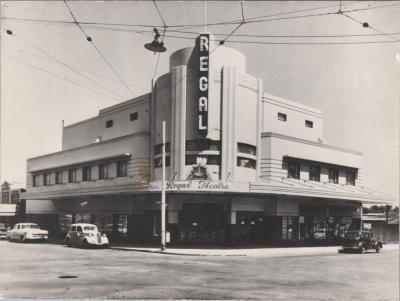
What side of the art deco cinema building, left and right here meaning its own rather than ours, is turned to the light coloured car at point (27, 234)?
right

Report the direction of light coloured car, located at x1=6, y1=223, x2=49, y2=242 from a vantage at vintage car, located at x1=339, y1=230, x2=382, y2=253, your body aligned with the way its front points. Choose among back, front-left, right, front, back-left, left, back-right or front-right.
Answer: back-left

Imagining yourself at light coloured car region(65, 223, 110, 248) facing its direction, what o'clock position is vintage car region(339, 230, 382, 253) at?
The vintage car is roughly at 11 o'clock from the light coloured car.

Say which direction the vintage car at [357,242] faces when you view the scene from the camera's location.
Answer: facing away from the viewer and to the right of the viewer

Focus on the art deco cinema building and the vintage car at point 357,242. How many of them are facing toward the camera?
1

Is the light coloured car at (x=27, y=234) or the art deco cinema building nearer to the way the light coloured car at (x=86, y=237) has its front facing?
the art deco cinema building

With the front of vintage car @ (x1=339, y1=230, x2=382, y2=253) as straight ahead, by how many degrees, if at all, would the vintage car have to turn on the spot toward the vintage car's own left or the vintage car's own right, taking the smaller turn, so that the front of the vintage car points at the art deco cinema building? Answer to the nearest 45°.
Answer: approximately 135° to the vintage car's own left

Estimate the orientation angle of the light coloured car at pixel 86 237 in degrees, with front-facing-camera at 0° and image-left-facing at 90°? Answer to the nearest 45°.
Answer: approximately 315°
